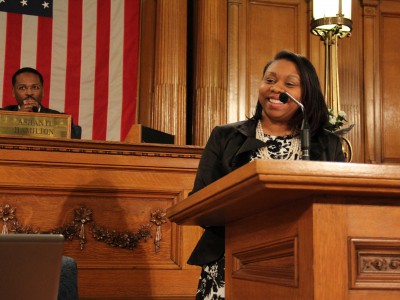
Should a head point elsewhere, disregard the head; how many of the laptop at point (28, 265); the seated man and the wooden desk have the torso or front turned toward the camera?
2

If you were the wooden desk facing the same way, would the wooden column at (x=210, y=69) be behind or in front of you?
behind

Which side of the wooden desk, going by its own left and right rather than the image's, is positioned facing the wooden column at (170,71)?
back

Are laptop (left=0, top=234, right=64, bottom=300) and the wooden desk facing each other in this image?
yes

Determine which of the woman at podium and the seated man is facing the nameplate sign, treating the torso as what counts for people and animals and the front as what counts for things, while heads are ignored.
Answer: the seated man

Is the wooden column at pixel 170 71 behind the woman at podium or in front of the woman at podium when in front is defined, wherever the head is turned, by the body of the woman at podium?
behind

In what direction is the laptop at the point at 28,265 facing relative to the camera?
away from the camera

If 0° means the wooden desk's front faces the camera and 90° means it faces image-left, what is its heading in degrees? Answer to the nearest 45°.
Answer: approximately 0°

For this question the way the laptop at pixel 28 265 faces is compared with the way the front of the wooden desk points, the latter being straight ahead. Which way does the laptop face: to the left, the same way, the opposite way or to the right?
the opposite way

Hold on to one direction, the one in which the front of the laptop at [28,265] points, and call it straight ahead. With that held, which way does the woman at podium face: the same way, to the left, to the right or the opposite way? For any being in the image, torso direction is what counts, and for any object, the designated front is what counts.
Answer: the opposite way

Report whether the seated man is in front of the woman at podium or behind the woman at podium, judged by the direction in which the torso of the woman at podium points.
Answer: behind

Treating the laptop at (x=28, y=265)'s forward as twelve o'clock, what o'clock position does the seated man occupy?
The seated man is roughly at 12 o'clock from the laptop.

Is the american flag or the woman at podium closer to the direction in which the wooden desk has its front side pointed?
the woman at podium
